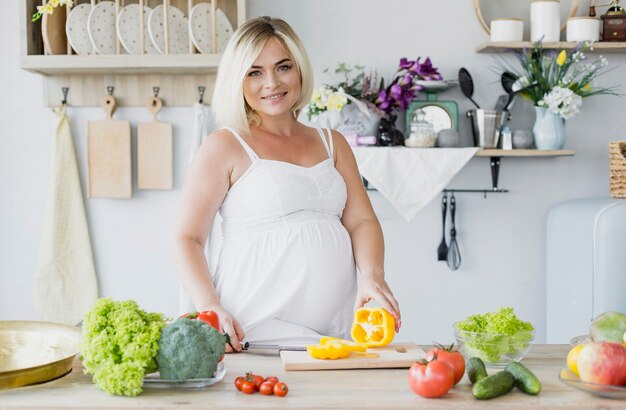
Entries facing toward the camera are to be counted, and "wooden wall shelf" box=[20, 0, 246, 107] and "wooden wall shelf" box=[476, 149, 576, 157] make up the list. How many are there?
2

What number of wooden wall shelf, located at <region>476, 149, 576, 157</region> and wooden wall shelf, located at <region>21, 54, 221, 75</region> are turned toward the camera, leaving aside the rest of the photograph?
2

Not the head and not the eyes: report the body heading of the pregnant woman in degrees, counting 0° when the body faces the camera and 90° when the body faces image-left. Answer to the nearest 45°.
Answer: approximately 315°

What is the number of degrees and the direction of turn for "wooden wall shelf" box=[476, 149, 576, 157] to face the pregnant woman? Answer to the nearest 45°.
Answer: approximately 45° to its right

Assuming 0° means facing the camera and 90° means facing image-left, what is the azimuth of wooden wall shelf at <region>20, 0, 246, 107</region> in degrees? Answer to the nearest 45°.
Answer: approximately 0°

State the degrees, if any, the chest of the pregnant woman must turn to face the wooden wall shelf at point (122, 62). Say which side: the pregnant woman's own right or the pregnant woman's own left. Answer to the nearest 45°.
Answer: approximately 180°

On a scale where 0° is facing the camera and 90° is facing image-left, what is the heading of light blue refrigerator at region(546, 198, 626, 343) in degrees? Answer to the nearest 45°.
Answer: approximately 315°

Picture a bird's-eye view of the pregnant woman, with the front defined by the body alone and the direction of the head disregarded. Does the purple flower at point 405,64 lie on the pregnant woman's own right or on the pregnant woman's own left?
on the pregnant woman's own left
